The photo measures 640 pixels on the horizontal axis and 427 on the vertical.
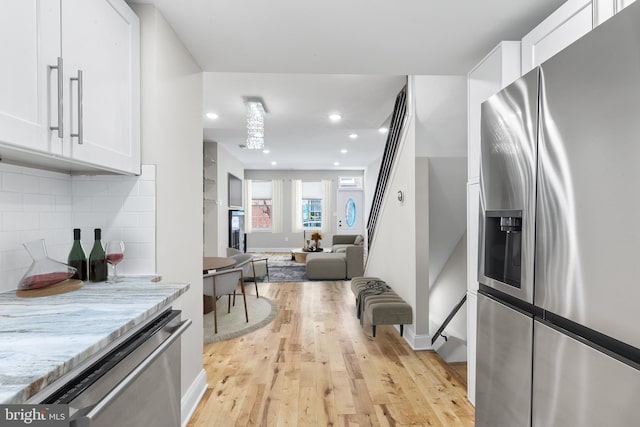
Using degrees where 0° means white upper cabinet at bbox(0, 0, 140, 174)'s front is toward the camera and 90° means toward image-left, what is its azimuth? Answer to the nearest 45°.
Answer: approximately 315°

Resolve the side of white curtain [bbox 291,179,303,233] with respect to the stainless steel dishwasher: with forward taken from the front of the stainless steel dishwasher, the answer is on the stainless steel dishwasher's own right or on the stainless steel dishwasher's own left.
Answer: on the stainless steel dishwasher's own left

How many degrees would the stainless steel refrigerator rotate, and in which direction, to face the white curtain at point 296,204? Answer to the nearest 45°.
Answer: approximately 90° to its right

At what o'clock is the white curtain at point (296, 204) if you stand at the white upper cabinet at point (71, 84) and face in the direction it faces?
The white curtain is roughly at 9 o'clock from the white upper cabinet.

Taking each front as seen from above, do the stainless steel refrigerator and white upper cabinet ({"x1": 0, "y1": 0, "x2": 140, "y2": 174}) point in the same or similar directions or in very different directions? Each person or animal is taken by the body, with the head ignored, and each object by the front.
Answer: very different directions

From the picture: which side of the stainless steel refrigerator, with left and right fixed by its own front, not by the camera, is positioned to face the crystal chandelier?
right

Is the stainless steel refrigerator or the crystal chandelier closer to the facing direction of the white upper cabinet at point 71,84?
the stainless steel refrigerator

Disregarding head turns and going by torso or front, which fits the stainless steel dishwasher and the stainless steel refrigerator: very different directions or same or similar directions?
very different directions

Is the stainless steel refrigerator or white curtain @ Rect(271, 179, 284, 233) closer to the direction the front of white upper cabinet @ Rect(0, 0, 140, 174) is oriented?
the stainless steel refrigerator
